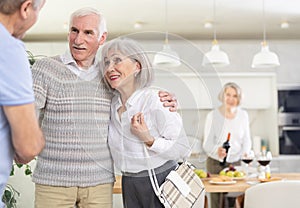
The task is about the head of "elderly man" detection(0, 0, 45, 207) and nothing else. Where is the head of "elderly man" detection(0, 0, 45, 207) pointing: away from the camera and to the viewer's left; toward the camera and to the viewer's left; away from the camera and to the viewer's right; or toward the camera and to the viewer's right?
away from the camera and to the viewer's right

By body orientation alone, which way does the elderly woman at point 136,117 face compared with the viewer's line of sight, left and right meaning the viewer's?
facing the viewer and to the left of the viewer

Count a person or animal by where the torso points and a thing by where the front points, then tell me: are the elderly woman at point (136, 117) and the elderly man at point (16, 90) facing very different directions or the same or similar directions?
very different directions

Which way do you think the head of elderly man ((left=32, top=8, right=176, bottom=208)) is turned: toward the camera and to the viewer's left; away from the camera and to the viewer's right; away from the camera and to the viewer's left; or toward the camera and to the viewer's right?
toward the camera and to the viewer's left

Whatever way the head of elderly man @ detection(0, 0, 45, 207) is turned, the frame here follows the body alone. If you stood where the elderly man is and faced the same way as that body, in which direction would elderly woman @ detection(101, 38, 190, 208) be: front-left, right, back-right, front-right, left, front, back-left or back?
front

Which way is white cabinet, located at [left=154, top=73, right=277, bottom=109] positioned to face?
toward the camera

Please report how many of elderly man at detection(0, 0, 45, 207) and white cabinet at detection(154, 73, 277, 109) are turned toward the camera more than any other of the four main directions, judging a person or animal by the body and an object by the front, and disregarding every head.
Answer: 1

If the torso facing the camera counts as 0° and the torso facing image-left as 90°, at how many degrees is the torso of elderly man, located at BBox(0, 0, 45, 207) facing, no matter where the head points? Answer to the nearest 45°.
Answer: approximately 225°

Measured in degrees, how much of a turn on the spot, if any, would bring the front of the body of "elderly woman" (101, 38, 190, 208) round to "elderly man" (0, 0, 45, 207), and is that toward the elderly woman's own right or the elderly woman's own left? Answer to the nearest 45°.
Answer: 0° — they already face them

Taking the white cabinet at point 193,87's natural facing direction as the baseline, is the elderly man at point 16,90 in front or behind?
in front
